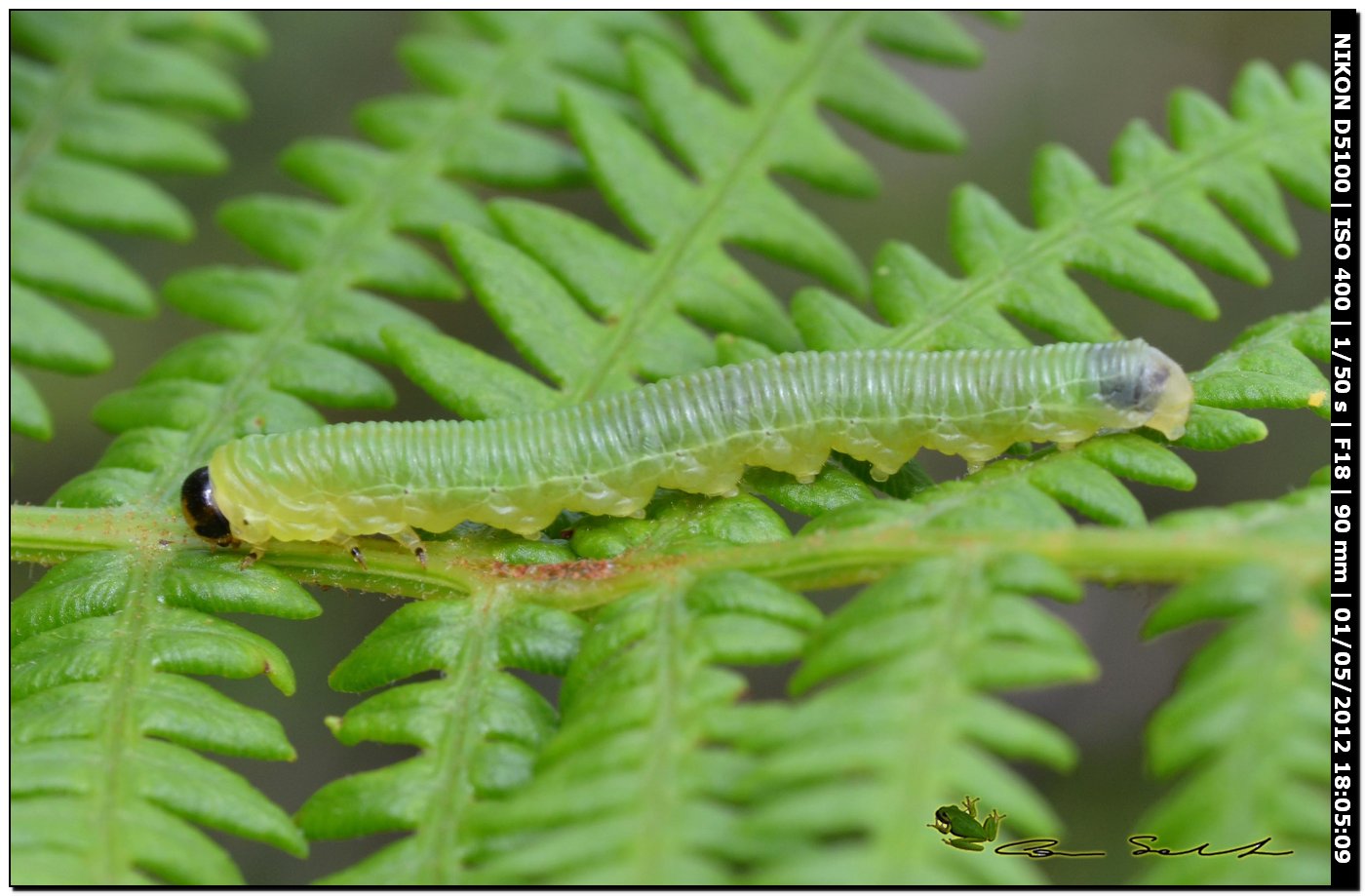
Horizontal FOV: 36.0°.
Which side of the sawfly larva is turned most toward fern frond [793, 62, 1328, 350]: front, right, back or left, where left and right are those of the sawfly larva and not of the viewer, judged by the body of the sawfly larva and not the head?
back

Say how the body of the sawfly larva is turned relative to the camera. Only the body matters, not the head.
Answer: to the viewer's left

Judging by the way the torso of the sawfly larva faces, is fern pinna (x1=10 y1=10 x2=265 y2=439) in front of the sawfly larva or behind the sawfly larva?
in front
